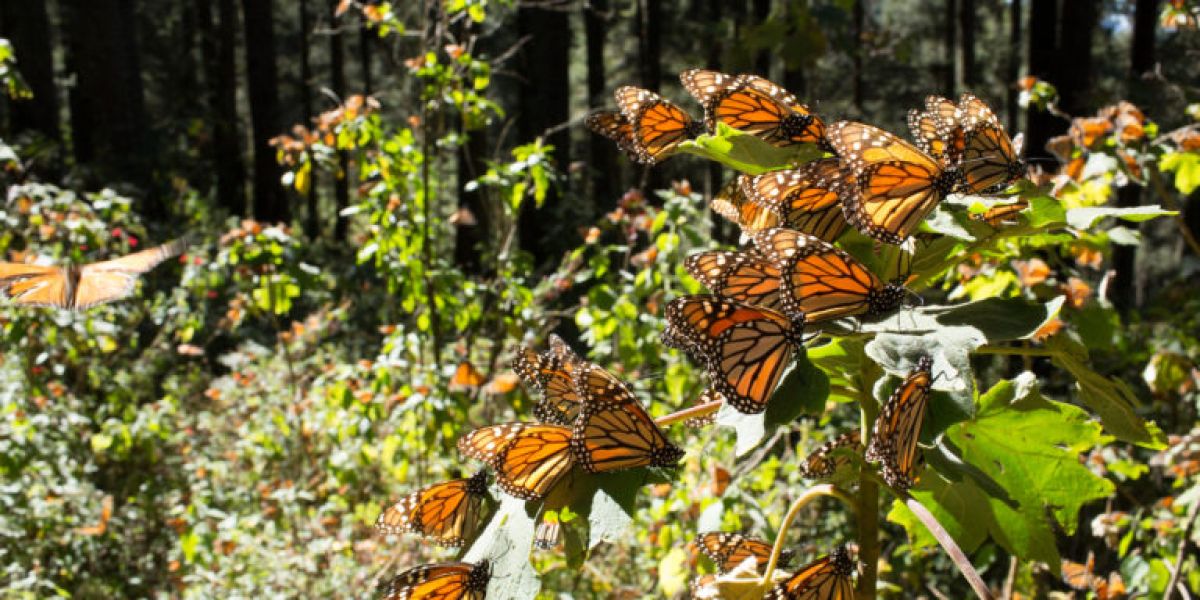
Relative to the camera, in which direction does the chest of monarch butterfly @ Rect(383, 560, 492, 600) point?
to the viewer's right

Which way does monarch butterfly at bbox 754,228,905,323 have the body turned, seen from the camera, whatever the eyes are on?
to the viewer's right

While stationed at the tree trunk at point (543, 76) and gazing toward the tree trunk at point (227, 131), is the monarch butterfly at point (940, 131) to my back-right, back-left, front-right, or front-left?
back-left

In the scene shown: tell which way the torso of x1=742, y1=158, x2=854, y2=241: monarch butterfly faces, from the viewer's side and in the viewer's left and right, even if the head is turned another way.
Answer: facing to the right of the viewer

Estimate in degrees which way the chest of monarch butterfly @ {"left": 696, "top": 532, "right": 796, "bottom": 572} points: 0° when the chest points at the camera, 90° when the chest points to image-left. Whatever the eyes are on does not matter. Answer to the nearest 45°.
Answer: approximately 270°

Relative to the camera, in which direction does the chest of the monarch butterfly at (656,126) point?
to the viewer's right

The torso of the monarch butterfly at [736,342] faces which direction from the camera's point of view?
to the viewer's right

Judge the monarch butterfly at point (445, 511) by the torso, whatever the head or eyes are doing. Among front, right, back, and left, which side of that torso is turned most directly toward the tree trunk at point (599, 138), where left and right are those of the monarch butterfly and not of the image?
left

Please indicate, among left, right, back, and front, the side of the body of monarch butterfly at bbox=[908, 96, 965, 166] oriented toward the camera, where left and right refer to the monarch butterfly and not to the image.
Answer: right

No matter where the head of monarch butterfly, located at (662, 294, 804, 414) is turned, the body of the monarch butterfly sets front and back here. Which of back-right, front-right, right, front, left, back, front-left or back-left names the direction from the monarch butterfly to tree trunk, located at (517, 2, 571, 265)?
left
